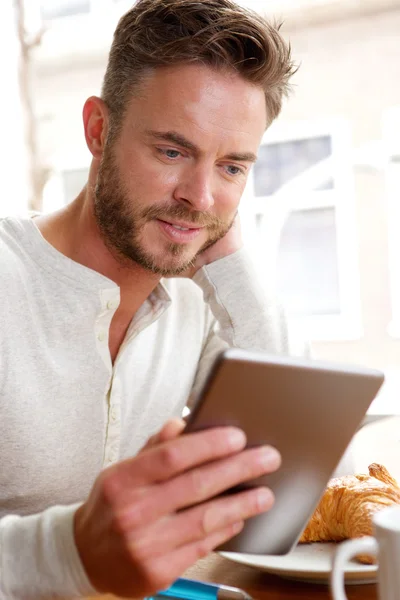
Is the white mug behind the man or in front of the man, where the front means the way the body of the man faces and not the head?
in front

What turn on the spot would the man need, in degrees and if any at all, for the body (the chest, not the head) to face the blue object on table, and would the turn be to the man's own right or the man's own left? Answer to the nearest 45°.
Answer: approximately 45° to the man's own right

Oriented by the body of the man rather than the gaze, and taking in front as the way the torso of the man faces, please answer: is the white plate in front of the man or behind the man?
in front

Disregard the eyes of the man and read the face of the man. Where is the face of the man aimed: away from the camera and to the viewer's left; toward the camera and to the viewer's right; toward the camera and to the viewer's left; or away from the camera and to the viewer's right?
toward the camera and to the viewer's right

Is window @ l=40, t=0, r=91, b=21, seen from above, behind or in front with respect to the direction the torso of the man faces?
behind

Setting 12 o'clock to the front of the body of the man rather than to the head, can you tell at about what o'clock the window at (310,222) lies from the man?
The window is roughly at 8 o'clock from the man.
